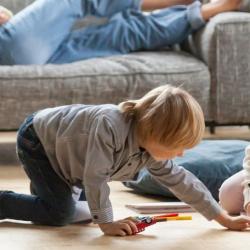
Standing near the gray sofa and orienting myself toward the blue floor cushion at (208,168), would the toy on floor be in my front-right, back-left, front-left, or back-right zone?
front-right

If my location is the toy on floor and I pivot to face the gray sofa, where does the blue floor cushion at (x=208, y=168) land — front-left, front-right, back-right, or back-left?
front-right

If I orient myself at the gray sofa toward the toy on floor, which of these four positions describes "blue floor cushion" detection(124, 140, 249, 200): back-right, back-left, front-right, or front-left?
front-left

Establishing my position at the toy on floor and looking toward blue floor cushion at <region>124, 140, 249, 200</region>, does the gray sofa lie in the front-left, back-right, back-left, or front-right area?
front-left

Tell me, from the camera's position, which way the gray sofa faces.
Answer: facing the viewer

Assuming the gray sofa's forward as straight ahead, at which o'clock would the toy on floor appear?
The toy on floor is roughly at 12 o'clock from the gray sofa.

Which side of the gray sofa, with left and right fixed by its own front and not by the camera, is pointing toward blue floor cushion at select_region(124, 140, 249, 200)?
front
